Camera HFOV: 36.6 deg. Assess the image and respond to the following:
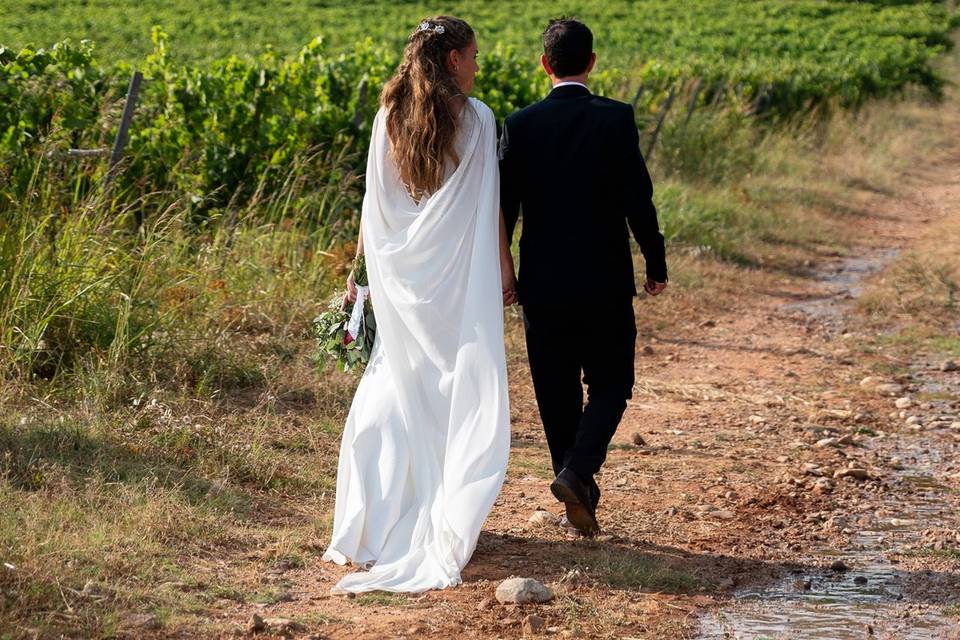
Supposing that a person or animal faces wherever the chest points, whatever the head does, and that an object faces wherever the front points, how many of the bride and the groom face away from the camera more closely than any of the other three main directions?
2

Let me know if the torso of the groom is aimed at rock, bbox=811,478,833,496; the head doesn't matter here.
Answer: no

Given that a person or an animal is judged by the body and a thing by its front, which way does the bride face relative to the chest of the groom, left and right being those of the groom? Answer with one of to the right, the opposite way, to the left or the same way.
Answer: the same way

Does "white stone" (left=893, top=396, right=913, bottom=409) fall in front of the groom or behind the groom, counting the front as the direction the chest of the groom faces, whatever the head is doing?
in front

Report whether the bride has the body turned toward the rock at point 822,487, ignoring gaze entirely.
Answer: no

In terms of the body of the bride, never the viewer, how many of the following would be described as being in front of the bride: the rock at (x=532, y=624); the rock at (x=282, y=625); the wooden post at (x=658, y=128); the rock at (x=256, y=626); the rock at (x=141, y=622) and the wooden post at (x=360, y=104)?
2

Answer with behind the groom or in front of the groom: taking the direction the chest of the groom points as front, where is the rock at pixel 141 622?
behind

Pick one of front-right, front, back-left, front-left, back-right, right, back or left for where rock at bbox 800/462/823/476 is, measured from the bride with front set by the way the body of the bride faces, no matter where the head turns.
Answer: front-right

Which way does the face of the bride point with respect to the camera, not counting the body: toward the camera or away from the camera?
away from the camera

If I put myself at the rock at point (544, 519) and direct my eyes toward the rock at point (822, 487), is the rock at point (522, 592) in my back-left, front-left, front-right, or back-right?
back-right

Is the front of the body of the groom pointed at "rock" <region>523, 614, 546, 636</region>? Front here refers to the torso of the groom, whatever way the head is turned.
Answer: no

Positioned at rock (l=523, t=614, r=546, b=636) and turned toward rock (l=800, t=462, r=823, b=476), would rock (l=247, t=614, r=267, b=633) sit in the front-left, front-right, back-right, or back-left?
back-left

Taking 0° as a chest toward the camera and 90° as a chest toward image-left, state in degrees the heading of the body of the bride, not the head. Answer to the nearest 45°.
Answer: approximately 180°

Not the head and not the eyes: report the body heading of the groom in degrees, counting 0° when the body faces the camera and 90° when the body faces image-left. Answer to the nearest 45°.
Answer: approximately 180°

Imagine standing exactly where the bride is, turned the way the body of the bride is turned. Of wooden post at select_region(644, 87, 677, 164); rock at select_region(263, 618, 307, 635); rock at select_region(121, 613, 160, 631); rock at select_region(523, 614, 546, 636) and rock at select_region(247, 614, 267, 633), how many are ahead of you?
1
